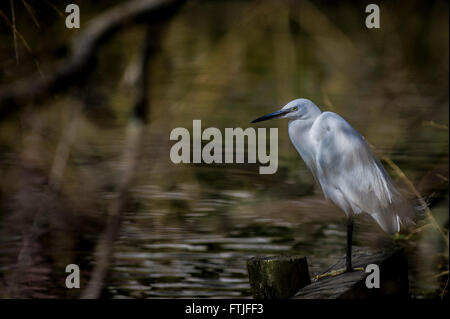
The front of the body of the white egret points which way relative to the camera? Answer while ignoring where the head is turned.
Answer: to the viewer's left
